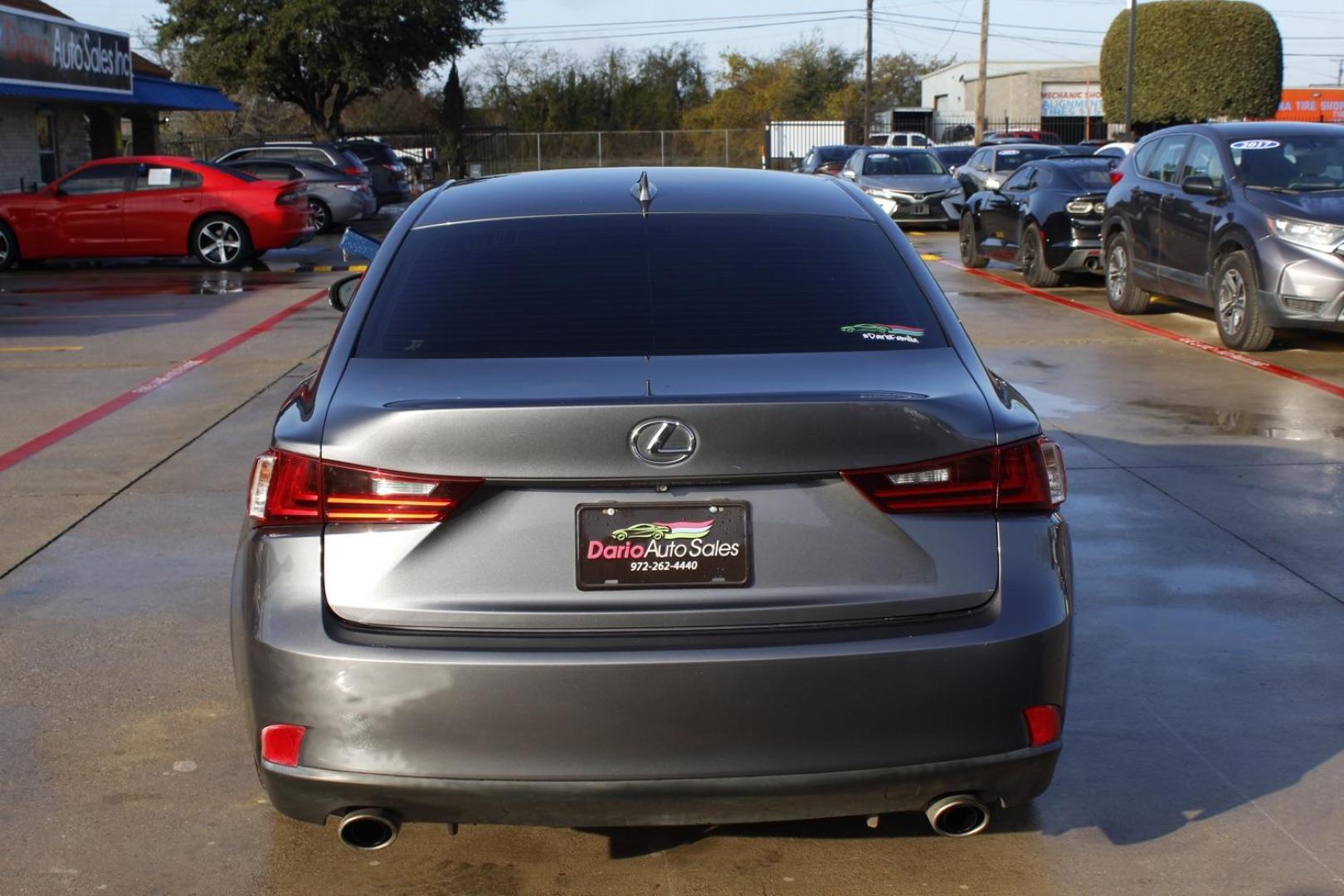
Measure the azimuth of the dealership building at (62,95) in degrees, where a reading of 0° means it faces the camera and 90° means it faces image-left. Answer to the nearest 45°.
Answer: approximately 315°

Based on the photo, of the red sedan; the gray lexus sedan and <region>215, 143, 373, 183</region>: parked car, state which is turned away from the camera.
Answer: the gray lexus sedan

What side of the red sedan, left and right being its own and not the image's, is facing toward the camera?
left

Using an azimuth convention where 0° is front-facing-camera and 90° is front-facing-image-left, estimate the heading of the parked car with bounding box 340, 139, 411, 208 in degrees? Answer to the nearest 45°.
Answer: approximately 135°

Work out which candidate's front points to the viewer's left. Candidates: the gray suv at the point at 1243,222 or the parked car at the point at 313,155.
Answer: the parked car

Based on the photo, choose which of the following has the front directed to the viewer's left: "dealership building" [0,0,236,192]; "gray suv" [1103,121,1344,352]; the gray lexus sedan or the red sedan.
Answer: the red sedan

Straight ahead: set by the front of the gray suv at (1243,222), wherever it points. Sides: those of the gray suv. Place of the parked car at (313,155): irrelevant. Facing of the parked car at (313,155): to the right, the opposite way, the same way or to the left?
to the right

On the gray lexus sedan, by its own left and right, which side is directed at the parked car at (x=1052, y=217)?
front

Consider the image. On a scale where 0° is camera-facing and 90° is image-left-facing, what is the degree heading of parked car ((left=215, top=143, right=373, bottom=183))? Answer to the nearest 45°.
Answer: approximately 90°

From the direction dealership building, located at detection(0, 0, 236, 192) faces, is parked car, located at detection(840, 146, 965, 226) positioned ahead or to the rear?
ahead

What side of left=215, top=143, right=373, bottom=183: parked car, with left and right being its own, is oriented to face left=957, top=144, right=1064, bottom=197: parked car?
back

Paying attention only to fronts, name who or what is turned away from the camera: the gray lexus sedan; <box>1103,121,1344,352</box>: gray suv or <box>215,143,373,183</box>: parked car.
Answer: the gray lexus sedan

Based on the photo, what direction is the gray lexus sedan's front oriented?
away from the camera
